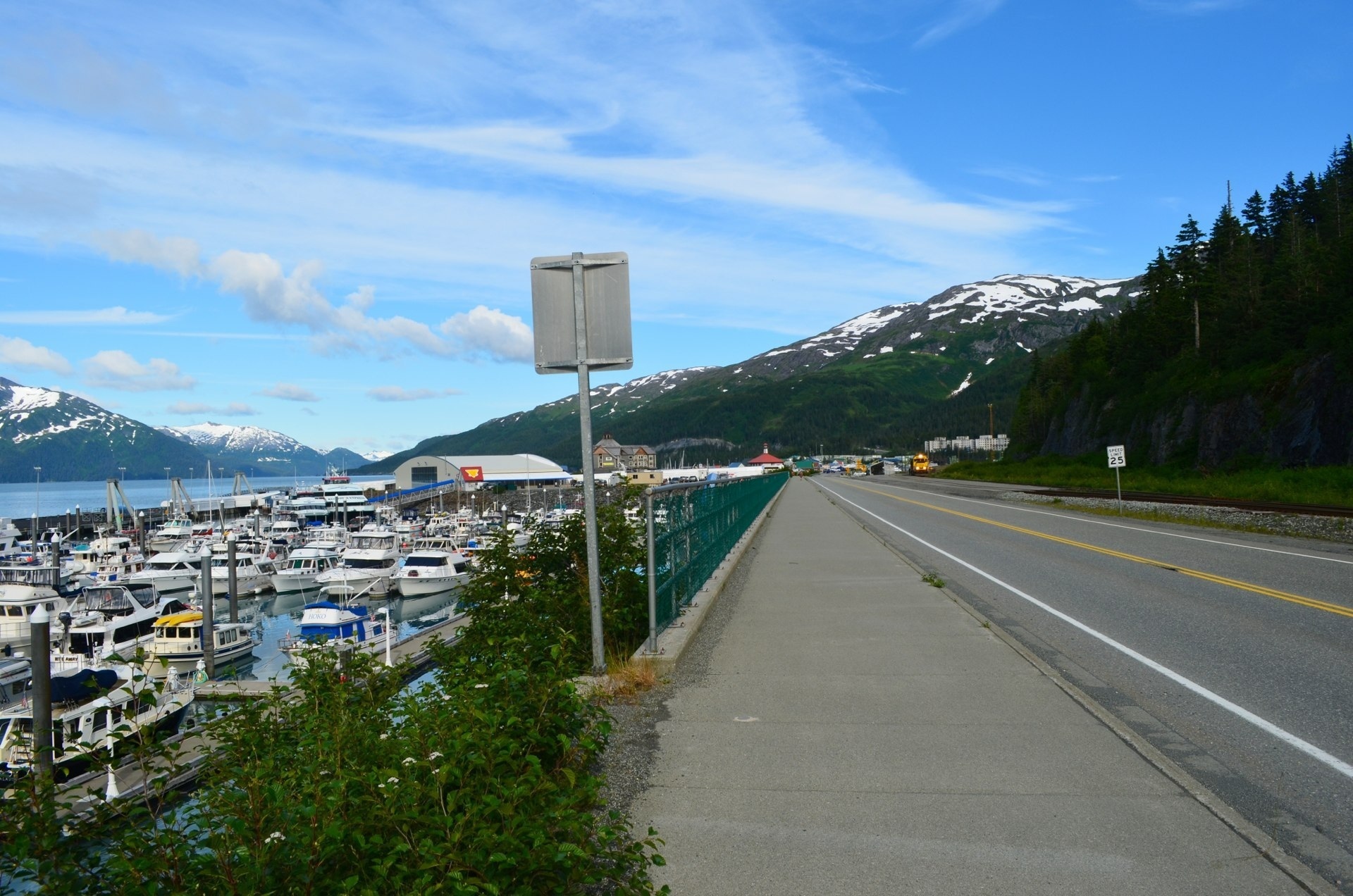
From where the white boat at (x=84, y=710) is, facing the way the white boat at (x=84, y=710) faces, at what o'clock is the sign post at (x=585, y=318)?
The sign post is roughly at 4 o'clock from the white boat.

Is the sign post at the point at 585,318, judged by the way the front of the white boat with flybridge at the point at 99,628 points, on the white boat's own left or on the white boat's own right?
on the white boat's own right

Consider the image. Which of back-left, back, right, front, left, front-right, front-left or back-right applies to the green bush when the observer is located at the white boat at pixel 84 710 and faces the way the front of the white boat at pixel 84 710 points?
back-right
